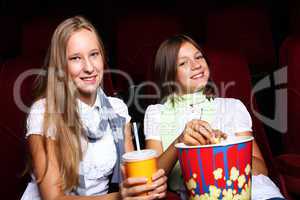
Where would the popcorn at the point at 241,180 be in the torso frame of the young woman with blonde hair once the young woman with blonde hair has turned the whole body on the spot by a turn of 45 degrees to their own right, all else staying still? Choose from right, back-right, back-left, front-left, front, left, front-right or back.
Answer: front-left

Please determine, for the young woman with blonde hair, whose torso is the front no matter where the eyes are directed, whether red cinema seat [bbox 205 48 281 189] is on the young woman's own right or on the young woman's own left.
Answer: on the young woman's own left

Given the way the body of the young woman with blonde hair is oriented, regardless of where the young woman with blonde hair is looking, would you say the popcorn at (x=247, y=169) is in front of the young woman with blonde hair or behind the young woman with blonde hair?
in front

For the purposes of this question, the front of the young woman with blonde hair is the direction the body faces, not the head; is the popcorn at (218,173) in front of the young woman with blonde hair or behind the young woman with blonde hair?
in front
